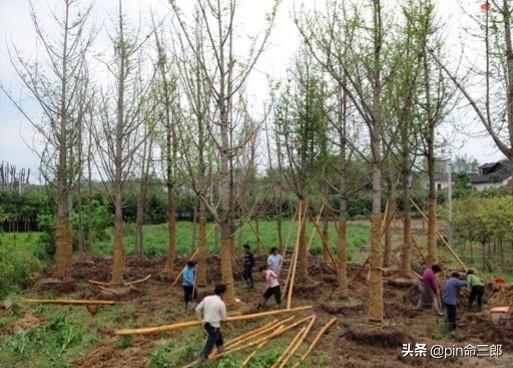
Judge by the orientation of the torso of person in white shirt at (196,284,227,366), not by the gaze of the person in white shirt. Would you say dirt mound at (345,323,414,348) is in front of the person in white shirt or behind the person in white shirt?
in front

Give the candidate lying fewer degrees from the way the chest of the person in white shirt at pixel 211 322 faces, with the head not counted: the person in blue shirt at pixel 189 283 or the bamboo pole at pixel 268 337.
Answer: the bamboo pole

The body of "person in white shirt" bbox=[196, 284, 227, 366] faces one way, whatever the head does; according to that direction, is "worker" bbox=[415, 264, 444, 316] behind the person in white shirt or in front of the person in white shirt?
in front

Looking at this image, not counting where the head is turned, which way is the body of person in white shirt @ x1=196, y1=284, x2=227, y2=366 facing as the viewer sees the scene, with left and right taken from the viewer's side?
facing away from the viewer and to the right of the viewer

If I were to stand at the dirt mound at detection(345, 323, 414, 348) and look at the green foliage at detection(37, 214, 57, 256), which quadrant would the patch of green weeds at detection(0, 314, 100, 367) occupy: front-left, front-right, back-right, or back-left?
front-left

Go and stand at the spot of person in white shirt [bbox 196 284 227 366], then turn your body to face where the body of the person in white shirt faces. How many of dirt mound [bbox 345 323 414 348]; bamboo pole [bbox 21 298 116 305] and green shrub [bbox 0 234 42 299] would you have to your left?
2

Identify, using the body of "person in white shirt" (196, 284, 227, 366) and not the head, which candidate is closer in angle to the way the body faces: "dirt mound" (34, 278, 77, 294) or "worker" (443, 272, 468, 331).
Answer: the worker

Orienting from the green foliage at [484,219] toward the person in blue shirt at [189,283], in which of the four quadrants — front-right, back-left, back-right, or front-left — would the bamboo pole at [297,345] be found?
front-left

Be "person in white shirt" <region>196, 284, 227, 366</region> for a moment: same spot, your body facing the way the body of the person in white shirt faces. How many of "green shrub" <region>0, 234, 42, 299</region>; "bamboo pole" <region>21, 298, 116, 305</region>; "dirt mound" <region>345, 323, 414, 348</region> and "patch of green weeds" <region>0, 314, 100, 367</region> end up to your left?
3

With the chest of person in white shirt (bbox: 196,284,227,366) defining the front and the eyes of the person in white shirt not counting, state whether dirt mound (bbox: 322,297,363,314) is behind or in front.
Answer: in front
